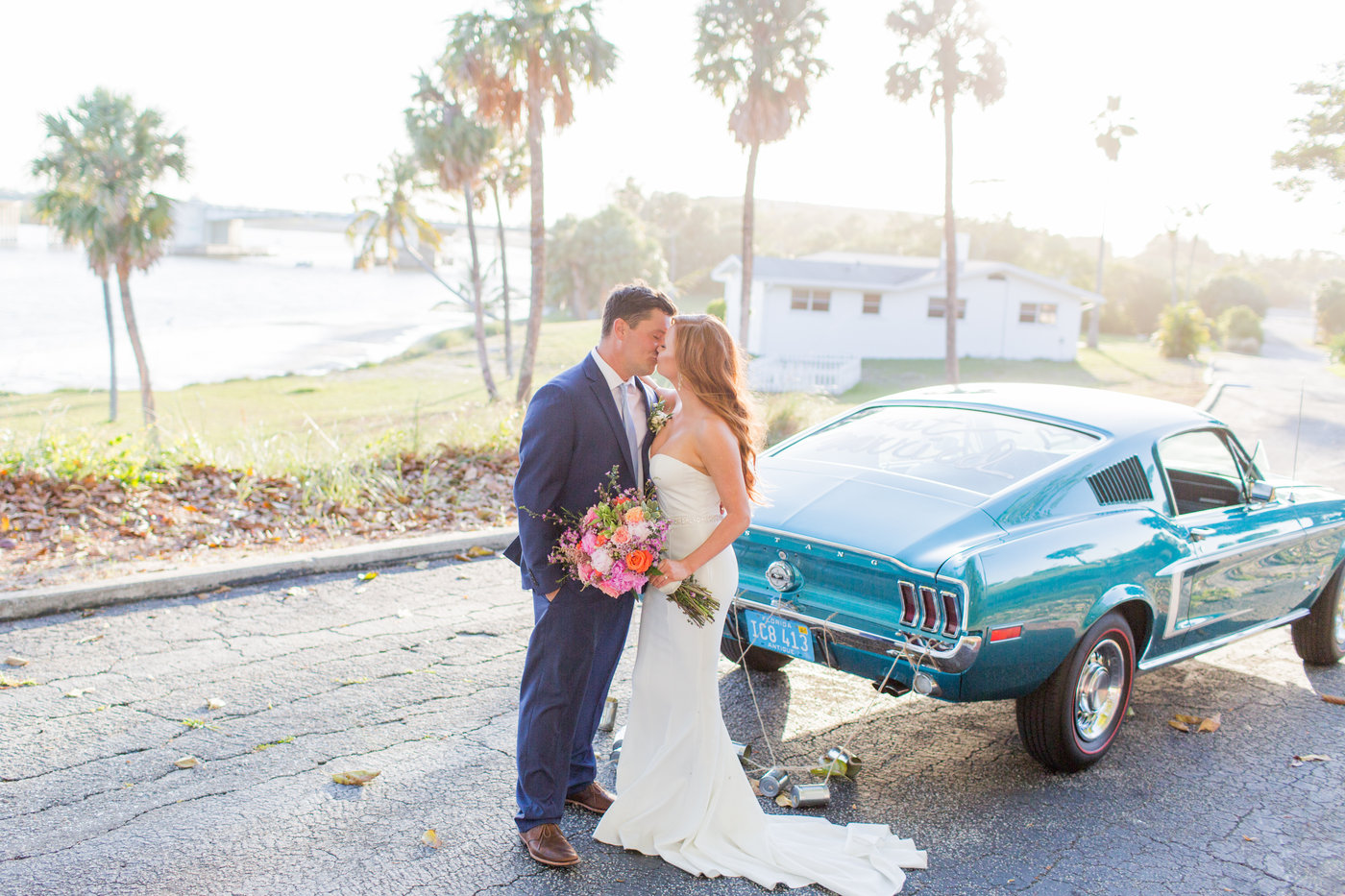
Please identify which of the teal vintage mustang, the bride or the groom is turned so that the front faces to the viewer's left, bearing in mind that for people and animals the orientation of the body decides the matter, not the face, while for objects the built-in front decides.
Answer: the bride

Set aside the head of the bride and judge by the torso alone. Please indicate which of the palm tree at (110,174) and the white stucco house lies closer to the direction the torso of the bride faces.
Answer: the palm tree

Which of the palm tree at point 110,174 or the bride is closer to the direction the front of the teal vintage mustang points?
the palm tree

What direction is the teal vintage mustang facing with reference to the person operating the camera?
facing away from the viewer and to the right of the viewer

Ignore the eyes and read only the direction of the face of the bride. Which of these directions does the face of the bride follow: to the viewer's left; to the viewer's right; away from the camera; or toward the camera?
to the viewer's left

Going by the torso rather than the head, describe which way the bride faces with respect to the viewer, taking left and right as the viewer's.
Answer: facing to the left of the viewer

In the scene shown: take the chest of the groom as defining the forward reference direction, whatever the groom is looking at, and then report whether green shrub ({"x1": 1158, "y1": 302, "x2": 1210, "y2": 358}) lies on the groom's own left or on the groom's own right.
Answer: on the groom's own left

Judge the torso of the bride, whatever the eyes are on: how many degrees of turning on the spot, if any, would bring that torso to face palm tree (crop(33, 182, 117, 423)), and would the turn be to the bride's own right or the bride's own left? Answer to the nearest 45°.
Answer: approximately 45° to the bride's own right

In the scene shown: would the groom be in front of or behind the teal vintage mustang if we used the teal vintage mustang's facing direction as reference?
behind

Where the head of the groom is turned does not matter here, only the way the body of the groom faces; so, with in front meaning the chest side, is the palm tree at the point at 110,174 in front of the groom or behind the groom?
behind

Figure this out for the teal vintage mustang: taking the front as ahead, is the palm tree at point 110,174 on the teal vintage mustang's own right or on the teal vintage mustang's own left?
on the teal vintage mustang's own left
